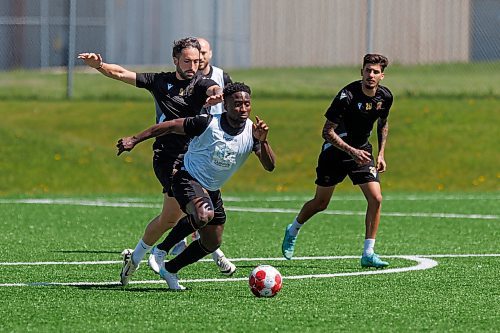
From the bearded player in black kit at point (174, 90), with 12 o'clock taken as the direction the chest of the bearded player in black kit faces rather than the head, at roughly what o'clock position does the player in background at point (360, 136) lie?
The player in background is roughly at 10 o'clock from the bearded player in black kit.

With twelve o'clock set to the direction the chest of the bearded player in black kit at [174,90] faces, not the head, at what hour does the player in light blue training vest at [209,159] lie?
The player in light blue training vest is roughly at 1 o'clock from the bearded player in black kit.

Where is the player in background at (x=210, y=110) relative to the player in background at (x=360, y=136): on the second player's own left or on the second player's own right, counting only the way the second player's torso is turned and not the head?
on the second player's own right

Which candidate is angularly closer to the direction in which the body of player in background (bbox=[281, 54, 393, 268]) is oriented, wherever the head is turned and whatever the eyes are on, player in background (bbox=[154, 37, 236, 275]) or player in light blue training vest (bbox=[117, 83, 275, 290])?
the player in light blue training vest

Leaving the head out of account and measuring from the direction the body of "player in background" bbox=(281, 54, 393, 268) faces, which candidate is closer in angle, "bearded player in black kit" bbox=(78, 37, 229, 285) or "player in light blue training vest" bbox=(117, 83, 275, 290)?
the player in light blue training vest

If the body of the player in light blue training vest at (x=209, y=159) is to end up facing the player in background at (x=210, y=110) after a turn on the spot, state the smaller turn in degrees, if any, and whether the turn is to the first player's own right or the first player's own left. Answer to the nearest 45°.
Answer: approximately 135° to the first player's own left
